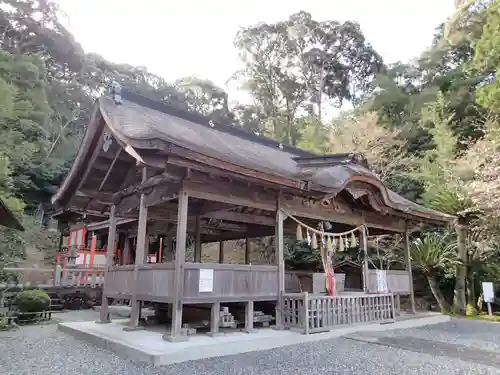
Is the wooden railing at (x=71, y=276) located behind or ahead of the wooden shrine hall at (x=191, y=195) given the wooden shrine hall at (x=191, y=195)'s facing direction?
behind

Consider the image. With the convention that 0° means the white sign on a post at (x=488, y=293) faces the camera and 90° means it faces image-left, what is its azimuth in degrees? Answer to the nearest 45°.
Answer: approximately 0°

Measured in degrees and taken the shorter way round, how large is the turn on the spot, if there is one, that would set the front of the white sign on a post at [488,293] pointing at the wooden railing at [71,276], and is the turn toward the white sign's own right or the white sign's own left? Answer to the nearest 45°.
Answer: approximately 90° to the white sign's own right

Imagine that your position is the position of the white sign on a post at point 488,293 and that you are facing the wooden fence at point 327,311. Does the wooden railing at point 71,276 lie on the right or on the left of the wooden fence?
right

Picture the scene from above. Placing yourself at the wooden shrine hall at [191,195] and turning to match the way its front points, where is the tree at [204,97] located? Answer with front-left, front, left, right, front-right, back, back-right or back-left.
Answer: back-left

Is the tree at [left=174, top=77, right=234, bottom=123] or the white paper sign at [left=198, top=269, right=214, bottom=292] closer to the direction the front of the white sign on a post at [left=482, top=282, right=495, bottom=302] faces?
the white paper sign

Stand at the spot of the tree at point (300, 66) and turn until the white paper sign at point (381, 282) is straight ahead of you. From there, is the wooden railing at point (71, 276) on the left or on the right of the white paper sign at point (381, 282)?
right

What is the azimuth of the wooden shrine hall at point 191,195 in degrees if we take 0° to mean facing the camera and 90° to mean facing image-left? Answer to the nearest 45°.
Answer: approximately 315°

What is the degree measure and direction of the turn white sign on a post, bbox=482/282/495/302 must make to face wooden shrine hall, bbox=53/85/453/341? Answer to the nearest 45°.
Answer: approximately 45° to its right

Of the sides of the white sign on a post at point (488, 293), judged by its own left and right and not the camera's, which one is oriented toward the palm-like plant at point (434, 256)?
right

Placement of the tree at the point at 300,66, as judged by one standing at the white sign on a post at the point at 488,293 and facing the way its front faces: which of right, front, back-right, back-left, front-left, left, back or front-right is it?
back-right

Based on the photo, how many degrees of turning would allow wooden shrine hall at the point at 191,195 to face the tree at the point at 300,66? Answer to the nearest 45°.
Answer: approximately 135° to its left

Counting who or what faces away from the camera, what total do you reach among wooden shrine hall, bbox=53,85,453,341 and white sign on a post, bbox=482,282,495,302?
0

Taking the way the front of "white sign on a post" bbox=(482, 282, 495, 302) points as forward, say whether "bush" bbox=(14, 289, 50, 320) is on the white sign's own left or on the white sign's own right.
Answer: on the white sign's own right

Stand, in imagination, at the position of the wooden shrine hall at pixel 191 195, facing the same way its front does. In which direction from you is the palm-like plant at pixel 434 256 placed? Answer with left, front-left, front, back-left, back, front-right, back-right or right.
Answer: left
